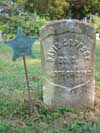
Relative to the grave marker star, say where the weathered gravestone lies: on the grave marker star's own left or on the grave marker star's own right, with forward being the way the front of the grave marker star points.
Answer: on the grave marker star's own left

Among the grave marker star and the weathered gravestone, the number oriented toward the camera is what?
2

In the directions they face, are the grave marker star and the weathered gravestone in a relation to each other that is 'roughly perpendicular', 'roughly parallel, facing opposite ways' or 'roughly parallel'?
roughly parallel

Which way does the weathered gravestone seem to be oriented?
toward the camera

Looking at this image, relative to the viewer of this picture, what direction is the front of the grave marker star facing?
facing the viewer

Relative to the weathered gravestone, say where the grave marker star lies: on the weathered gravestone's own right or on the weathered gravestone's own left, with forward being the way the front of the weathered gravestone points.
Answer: on the weathered gravestone's own right
